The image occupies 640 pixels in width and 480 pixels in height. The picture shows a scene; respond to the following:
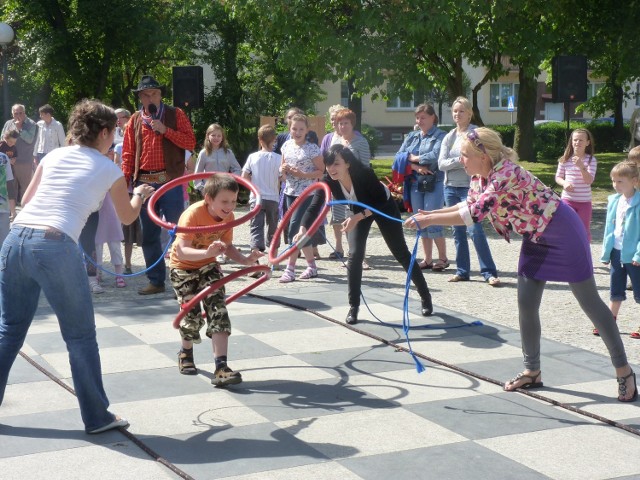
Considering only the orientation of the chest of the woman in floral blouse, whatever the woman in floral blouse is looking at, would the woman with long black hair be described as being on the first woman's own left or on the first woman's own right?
on the first woman's own right

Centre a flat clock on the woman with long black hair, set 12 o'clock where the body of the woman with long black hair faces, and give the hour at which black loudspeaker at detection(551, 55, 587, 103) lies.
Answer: The black loudspeaker is roughly at 5 o'clock from the woman with long black hair.

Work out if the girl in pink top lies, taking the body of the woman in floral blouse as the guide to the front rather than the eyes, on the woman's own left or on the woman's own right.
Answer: on the woman's own right

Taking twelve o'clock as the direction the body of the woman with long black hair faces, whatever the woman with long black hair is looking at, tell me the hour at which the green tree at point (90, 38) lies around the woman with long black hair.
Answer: The green tree is roughly at 4 o'clock from the woman with long black hair.

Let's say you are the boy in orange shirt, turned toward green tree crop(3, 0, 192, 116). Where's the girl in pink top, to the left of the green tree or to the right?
right

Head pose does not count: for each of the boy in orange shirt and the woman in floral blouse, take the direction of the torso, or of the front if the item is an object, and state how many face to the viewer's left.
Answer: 1

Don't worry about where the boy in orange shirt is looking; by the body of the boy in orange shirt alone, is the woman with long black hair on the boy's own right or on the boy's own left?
on the boy's own left

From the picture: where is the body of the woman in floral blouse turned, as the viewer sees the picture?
to the viewer's left

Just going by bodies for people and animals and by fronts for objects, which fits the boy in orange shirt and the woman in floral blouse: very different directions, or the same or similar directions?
very different directions

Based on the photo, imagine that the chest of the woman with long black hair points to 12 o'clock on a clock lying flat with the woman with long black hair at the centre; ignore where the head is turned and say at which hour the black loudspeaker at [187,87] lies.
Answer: The black loudspeaker is roughly at 4 o'clock from the woman with long black hair.

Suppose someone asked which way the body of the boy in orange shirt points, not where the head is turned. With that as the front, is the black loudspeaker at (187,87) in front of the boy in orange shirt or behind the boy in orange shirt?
behind

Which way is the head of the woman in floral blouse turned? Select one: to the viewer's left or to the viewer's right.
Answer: to the viewer's left
